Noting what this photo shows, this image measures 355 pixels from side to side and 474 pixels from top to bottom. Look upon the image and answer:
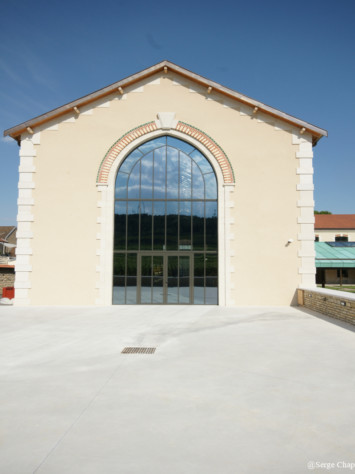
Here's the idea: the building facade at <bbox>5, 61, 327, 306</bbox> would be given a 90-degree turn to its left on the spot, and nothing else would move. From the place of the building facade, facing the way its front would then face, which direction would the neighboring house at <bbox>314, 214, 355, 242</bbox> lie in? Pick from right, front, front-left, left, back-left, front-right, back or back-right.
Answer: front-left

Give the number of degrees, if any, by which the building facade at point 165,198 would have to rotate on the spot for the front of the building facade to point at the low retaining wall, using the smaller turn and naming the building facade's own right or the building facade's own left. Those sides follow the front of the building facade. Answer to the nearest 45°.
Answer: approximately 45° to the building facade's own left

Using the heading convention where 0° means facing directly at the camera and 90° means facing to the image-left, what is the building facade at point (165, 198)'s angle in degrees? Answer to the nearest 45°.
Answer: approximately 0°

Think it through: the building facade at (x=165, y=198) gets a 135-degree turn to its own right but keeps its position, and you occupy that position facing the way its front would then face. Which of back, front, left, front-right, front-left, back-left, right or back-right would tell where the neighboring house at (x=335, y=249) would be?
right
